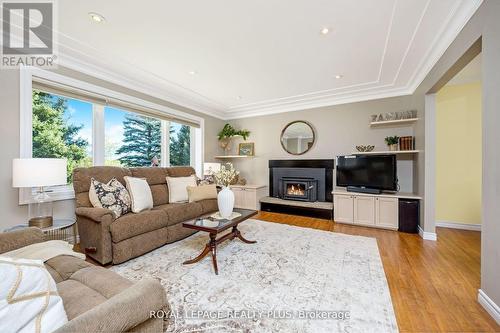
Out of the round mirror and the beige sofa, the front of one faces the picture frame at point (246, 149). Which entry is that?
the beige sofa

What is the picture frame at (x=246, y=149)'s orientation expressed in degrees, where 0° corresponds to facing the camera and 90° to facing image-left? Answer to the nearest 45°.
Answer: approximately 0°

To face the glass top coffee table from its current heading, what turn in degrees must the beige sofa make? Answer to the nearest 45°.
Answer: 0° — it already faces it

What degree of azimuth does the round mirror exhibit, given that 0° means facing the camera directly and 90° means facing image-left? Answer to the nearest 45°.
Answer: approximately 0°

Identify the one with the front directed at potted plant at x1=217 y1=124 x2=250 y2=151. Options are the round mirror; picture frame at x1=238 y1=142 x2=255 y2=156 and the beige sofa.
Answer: the beige sofa

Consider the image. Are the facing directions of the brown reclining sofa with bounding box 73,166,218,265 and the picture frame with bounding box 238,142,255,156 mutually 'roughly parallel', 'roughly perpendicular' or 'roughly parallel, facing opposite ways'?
roughly perpendicular
